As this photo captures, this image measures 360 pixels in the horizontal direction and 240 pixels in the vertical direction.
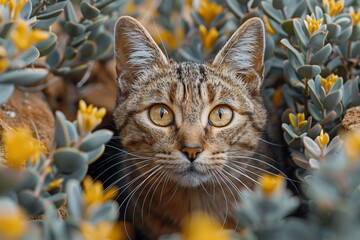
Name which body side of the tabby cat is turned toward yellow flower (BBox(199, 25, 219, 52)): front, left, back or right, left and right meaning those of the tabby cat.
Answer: back

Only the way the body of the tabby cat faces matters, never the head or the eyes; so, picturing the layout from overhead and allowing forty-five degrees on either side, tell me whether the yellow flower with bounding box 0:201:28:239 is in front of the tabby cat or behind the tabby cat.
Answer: in front

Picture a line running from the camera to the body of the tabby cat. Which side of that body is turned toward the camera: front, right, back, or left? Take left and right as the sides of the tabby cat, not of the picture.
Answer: front

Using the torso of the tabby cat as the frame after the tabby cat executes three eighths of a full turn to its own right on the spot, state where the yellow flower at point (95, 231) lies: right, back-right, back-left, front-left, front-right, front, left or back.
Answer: back-left

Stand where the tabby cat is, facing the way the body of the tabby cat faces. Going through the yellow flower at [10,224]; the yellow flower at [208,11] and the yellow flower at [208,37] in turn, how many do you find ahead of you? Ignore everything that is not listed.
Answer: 1
